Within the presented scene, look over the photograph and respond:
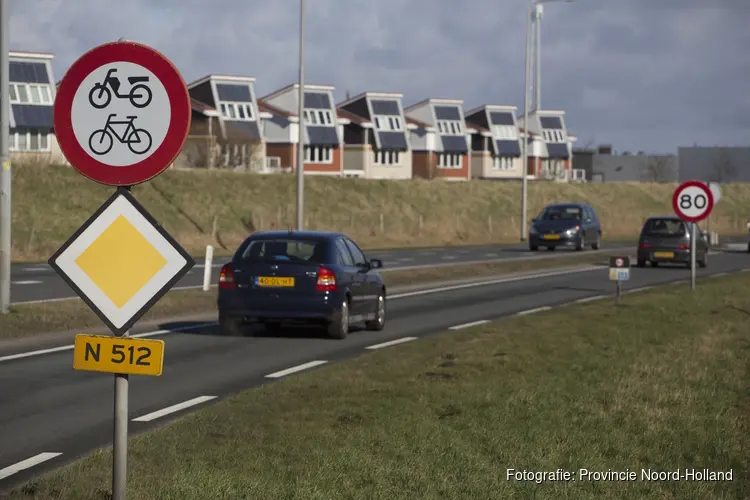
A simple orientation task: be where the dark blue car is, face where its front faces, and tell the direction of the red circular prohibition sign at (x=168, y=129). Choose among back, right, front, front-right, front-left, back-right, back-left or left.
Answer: back-right

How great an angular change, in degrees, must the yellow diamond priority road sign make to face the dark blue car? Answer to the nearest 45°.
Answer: approximately 180°

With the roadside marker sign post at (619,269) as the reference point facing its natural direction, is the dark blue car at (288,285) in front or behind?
in front

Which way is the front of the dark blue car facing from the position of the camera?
facing away from the viewer and to the right of the viewer

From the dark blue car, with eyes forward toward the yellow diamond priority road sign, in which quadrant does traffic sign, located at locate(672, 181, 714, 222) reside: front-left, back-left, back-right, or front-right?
back-left

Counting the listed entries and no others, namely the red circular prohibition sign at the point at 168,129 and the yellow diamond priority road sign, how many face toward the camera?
2

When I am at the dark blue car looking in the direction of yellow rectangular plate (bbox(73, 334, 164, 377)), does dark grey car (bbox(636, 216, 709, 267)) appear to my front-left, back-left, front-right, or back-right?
back-left

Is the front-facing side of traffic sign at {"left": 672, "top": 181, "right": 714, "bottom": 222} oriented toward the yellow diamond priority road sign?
yes

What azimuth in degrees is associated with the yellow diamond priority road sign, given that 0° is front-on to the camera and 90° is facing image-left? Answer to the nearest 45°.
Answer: approximately 0°
